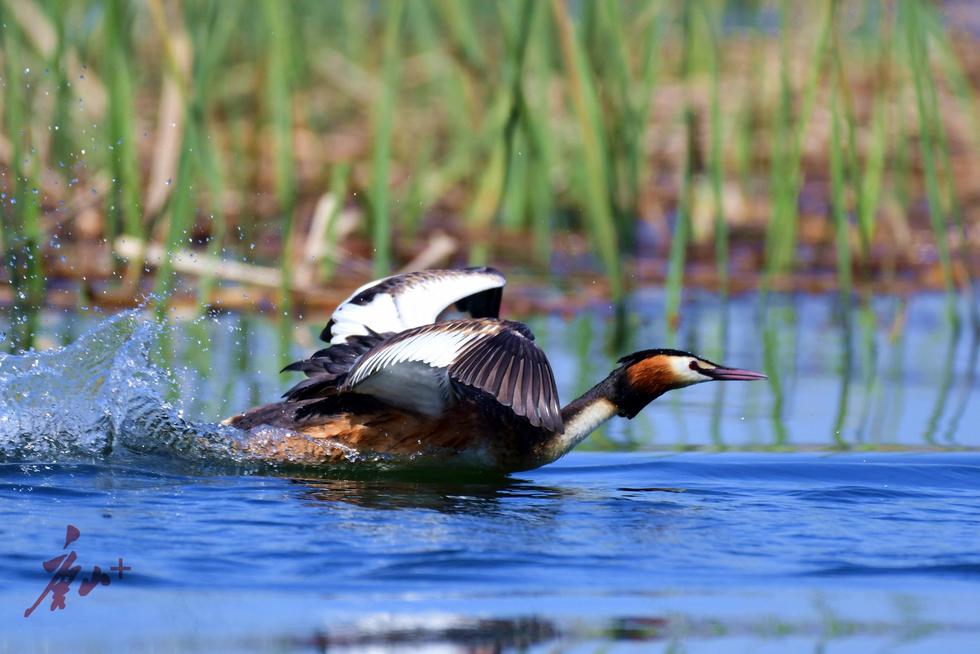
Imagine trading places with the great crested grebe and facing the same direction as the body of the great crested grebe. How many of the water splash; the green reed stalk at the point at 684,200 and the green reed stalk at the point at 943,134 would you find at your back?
1

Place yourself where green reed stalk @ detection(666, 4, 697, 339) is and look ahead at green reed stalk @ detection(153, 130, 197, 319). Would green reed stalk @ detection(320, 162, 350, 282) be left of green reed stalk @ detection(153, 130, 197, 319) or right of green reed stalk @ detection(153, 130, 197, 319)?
right

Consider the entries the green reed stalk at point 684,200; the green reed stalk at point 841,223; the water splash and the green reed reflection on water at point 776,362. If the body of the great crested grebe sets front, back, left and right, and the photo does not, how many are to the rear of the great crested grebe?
1

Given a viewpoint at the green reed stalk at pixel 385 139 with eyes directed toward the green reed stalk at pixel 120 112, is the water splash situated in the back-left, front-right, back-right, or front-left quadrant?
front-left

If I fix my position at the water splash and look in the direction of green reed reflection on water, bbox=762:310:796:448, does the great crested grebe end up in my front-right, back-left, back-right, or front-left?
front-right

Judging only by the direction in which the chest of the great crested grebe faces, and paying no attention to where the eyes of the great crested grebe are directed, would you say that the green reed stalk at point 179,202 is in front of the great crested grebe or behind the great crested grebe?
behind

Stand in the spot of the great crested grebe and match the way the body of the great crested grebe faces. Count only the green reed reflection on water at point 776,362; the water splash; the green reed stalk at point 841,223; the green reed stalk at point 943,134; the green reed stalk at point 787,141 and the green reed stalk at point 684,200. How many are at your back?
1

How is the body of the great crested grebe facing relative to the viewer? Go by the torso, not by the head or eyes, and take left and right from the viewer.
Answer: facing to the right of the viewer

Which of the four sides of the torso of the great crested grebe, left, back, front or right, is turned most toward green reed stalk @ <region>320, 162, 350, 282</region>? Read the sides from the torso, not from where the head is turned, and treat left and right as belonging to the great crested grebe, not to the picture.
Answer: left
